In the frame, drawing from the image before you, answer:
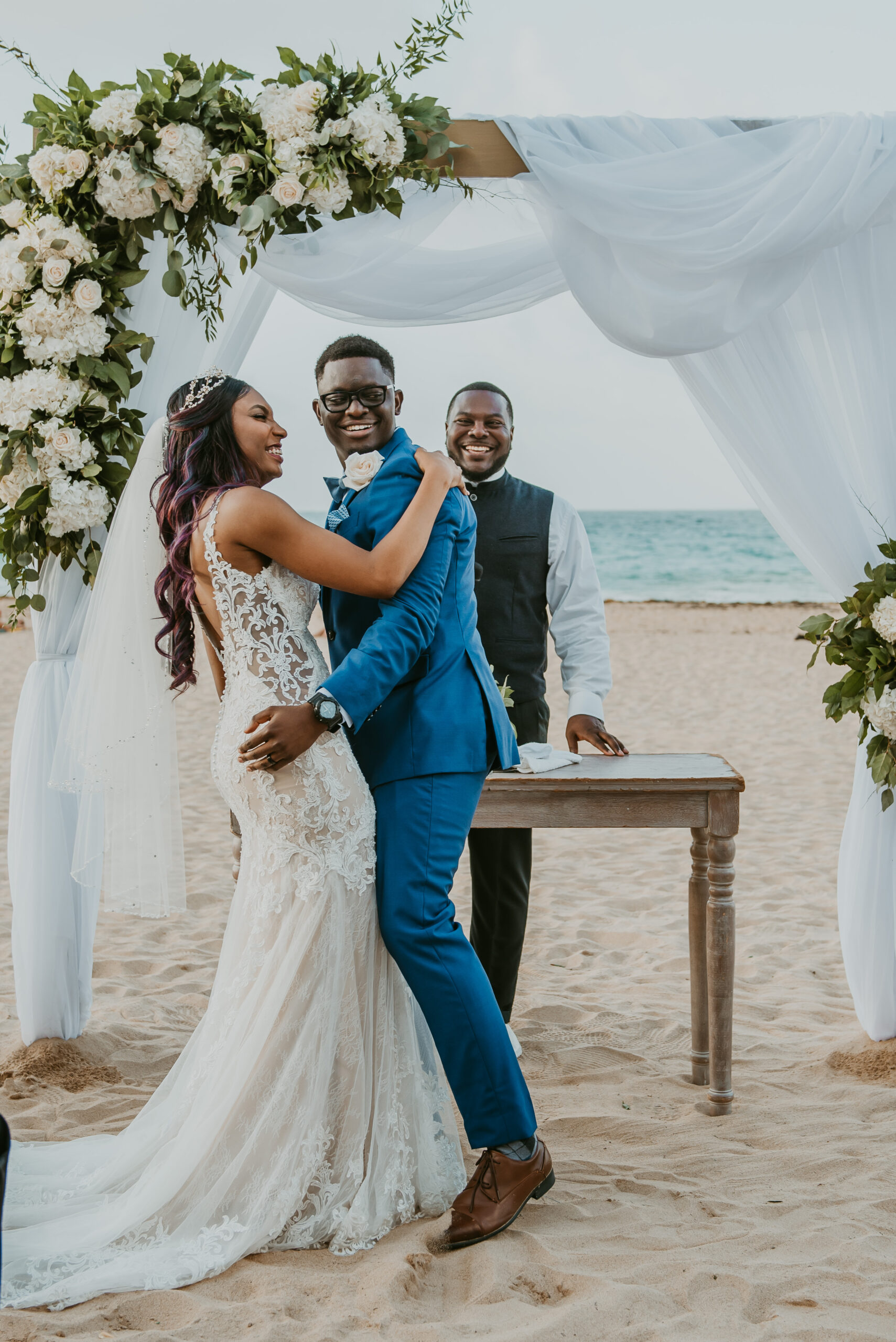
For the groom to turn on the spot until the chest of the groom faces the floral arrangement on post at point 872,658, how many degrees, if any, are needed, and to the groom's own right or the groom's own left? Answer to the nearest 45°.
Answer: approximately 135° to the groom's own right

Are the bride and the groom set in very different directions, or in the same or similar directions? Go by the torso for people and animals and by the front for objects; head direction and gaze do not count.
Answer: very different directions

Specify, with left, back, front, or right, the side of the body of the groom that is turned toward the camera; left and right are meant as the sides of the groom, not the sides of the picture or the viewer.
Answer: left

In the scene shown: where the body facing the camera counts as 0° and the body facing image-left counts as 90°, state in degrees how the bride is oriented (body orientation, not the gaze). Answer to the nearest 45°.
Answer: approximately 270°

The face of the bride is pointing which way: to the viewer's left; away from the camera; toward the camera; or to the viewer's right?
to the viewer's right

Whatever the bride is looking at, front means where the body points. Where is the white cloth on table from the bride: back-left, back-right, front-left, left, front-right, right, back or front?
front-left

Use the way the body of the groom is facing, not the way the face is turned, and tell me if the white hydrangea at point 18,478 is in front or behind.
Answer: in front

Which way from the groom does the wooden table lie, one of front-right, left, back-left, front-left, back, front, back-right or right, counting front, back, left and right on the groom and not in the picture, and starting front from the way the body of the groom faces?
back-right
